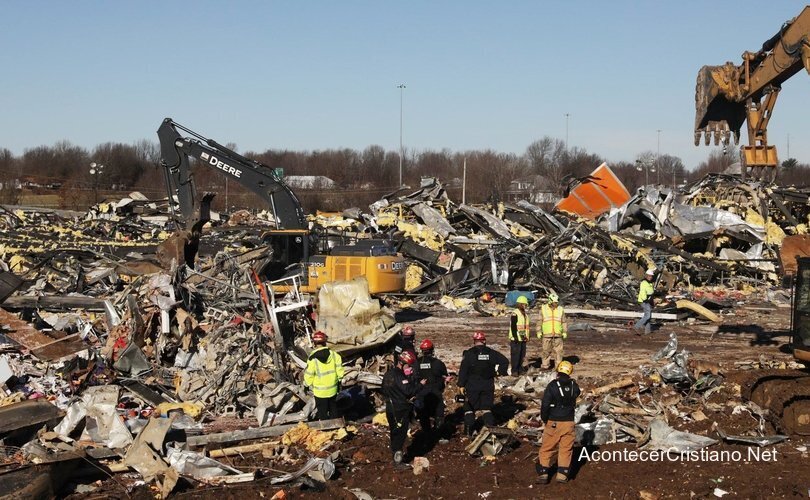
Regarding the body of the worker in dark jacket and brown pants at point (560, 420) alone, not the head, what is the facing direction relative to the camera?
away from the camera

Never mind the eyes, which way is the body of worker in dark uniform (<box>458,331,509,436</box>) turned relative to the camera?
away from the camera

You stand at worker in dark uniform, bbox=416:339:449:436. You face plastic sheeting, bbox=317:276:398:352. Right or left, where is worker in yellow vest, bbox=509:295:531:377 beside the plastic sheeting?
right

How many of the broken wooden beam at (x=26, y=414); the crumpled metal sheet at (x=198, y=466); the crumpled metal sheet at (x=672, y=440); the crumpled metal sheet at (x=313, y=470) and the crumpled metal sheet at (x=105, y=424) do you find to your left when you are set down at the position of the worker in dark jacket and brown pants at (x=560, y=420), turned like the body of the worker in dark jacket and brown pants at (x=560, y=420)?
4

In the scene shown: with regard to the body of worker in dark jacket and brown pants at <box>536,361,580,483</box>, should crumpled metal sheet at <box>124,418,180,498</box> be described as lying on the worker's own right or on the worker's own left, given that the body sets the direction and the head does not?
on the worker's own left

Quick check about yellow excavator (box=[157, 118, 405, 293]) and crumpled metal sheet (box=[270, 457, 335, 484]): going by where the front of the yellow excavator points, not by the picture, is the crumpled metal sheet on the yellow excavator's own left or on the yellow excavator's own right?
on the yellow excavator's own left

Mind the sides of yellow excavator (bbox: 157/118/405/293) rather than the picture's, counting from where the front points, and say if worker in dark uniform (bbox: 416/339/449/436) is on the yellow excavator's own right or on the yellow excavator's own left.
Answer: on the yellow excavator's own left

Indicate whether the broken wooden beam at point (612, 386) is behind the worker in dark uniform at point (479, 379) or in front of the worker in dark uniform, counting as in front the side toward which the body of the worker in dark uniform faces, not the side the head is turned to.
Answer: in front

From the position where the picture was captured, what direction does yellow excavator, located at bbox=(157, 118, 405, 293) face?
facing to the left of the viewer

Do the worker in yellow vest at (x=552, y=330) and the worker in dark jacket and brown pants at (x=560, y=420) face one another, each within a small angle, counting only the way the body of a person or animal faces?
yes

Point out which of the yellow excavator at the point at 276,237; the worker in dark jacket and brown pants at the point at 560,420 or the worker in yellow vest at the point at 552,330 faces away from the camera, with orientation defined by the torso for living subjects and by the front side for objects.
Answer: the worker in dark jacket and brown pants

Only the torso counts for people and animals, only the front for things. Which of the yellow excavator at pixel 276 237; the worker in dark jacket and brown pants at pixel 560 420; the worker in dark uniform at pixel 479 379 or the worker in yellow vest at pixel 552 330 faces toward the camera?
the worker in yellow vest

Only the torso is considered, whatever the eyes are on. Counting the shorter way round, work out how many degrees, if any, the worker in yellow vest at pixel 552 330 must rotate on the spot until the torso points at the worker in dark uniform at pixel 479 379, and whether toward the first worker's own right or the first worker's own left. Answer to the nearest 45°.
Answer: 0° — they already face them

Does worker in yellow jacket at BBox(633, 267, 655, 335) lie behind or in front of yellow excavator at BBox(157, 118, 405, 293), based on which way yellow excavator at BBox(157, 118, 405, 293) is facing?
behind
